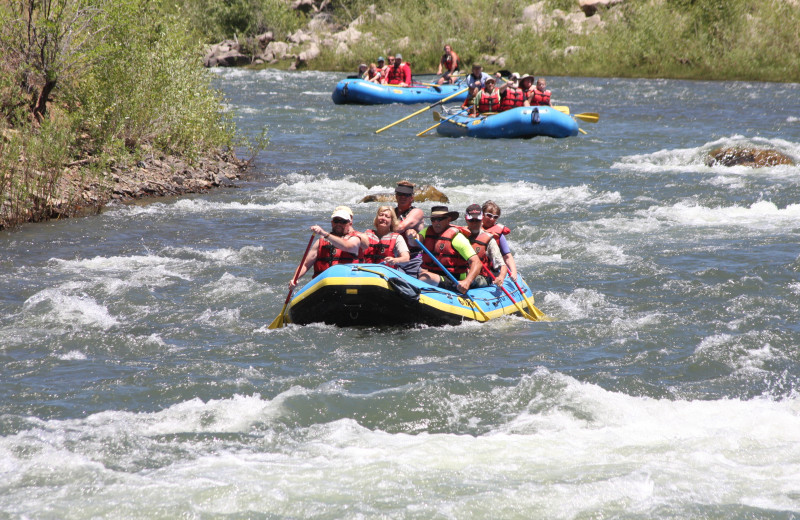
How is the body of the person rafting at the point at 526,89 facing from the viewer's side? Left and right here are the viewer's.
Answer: facing the viewer and to the right of the viewer

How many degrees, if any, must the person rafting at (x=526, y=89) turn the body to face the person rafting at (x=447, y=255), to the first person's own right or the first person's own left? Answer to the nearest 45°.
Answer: approximately 45° to the first person's own right

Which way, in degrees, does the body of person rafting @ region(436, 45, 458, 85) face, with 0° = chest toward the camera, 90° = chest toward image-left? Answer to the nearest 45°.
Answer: approximately 45°

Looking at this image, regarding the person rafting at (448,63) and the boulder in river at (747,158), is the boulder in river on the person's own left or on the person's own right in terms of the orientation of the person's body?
on the person's own left

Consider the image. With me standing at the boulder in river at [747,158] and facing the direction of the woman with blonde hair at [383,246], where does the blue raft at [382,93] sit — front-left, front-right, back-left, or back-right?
back-right

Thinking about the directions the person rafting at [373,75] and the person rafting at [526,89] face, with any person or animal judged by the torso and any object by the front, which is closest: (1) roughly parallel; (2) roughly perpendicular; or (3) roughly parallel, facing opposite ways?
roughly perpendicular

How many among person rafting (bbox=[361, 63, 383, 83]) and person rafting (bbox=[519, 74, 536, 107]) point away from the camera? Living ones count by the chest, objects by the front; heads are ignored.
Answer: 0

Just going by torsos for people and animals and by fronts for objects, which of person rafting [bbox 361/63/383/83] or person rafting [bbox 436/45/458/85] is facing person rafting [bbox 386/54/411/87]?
person rafting [bbox 436/45/458/85]

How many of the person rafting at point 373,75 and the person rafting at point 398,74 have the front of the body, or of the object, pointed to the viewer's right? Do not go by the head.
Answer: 0

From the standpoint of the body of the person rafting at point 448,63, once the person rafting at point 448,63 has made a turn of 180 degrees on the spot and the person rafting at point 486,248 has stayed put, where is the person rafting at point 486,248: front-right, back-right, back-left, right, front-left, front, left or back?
back-right

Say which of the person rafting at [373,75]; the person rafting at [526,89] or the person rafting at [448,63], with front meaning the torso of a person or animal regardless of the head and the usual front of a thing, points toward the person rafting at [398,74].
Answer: the person rafting at [448,63]

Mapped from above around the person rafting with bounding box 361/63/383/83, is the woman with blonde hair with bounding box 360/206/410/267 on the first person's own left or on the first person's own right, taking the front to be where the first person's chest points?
on the first person's own left

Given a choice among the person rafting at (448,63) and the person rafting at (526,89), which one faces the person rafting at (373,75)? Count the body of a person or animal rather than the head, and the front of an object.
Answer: the person rafting at (448,63)
